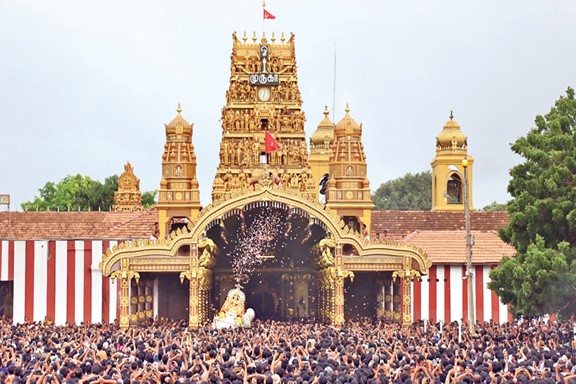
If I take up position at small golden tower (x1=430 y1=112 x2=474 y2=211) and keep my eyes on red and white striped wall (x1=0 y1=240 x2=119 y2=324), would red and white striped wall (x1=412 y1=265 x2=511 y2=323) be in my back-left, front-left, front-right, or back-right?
front-left

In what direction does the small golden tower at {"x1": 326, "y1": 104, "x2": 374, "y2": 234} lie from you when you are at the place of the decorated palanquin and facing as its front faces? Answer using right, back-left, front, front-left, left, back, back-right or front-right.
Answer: back-left

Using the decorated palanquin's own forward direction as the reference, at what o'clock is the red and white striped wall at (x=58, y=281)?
The red and white striped wall is roughly at 4 o'clock from the decorated palanquin.

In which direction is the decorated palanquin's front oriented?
toward the camera

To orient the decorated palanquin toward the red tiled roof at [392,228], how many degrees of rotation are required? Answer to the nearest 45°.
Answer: approximately 135° to its left

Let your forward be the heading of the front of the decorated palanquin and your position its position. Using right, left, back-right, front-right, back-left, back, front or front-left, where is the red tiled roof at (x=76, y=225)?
back-right

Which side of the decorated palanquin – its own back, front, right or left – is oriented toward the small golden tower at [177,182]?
back

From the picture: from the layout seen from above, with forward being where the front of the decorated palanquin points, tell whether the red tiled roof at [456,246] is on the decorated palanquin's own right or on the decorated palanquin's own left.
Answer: on the decorated palanquin's own left

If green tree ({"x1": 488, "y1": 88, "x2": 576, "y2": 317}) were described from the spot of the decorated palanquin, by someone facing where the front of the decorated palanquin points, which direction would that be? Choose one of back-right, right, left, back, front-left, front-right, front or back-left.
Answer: front-left
